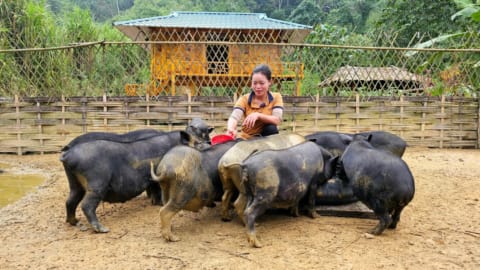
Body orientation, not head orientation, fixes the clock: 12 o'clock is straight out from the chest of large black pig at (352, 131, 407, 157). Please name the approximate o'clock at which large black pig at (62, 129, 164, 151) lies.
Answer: large black pig at (62, 129, 164, 151) is roughly at 11 o'clock from large black pig at (352, 131, 407, 157).

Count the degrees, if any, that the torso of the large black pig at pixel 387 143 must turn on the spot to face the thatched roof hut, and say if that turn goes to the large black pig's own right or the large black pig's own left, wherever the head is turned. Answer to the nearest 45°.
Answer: approximately 90° to the large black pig's own right

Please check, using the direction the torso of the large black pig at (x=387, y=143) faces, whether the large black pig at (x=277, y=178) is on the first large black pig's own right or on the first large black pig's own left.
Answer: on the first large black pig's own left

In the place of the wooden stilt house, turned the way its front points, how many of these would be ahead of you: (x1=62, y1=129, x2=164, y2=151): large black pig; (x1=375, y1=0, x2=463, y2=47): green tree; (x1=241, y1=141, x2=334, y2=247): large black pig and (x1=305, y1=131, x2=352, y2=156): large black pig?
3

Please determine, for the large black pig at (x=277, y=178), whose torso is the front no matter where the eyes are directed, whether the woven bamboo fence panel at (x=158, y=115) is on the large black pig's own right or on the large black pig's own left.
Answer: on the large black pig's own left

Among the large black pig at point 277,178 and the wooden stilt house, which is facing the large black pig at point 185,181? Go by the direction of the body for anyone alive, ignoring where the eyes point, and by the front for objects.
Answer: the wooden stilt house

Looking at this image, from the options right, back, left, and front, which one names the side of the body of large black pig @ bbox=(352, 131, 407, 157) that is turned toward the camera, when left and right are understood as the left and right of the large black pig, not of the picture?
left

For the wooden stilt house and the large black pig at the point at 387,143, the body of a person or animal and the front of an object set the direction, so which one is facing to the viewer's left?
the large black pig

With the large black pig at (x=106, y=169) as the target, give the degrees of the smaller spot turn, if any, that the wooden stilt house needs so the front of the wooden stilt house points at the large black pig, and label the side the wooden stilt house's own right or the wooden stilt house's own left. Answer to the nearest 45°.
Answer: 0° — it already faces it

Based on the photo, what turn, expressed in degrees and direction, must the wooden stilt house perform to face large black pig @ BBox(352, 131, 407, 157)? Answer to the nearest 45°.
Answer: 0° — it already faces it

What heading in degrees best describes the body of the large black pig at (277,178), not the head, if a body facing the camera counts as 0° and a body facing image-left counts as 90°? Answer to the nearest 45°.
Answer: approximately 225°
